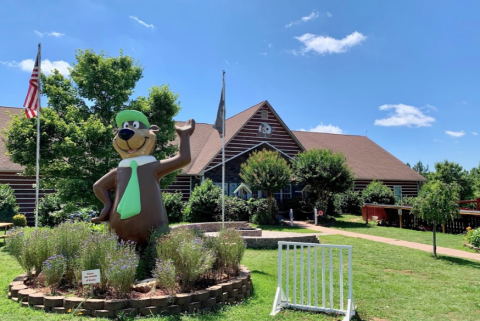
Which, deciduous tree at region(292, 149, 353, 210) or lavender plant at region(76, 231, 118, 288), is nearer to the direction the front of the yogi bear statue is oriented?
the lavender plant

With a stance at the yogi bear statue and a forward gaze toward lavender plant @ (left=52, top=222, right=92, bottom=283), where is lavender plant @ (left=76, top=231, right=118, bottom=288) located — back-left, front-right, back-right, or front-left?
front-left

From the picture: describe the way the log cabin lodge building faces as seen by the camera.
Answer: facing the viewer and to the right of the viewer

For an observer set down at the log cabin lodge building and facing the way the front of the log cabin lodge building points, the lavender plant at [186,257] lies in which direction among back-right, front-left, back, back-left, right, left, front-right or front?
front-right

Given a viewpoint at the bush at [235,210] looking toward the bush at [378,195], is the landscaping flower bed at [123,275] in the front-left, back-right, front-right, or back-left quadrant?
back-right

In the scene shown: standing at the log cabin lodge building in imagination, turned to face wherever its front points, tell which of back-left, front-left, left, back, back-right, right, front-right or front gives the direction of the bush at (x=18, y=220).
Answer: right

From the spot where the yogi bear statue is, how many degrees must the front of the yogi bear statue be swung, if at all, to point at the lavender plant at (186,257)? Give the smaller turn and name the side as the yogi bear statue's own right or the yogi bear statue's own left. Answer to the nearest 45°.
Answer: approximately 45° to the yogi bear statue's own left

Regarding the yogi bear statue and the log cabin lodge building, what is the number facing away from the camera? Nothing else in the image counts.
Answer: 0

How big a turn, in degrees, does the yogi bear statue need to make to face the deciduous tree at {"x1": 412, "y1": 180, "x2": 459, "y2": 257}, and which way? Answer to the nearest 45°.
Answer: approximately 135° to its left

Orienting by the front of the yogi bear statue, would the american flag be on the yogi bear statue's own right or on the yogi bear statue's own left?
on the yogi bear statue's own right

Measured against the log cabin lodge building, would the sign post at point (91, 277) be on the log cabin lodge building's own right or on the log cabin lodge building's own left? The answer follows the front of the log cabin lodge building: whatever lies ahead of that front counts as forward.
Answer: on the log cabin lodge building's own right

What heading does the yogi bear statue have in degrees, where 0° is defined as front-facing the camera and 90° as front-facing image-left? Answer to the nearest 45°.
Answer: approximately 45°

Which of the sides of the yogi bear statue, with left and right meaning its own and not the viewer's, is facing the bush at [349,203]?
back

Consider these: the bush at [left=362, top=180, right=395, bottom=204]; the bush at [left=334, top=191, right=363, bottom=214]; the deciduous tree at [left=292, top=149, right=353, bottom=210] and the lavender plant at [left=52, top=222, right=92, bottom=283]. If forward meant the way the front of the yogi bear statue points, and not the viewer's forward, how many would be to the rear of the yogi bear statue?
3
